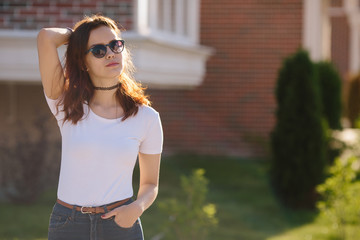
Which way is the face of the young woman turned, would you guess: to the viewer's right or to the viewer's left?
to the viewer's right

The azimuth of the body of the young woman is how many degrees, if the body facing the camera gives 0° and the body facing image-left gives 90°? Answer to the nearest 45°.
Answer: approximately 0°

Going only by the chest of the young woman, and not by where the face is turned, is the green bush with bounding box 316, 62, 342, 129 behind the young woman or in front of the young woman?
behind

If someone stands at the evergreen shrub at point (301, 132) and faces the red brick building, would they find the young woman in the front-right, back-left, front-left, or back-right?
back-left

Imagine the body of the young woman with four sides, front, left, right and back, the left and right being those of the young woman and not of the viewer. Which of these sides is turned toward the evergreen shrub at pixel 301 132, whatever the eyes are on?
back
